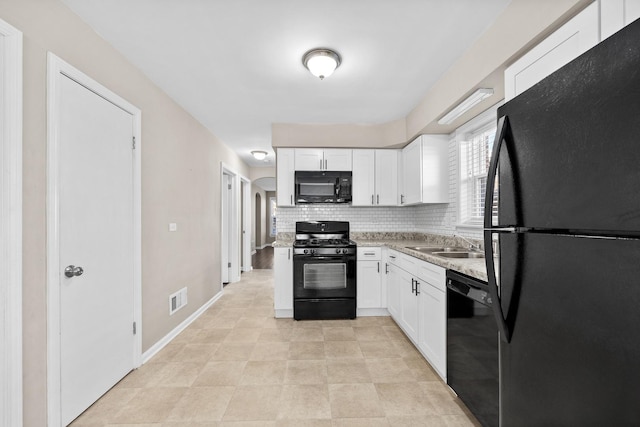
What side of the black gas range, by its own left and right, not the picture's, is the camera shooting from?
front

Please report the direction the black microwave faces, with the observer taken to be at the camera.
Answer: facing the viewer

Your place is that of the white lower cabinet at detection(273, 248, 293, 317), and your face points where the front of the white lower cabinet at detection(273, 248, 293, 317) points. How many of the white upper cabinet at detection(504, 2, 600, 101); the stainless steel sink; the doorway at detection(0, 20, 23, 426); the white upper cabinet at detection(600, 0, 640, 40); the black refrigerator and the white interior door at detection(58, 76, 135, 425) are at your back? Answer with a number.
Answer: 0

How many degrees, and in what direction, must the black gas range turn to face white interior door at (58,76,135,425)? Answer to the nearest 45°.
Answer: approximately 45° to its right

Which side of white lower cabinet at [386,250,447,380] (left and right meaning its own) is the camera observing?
left

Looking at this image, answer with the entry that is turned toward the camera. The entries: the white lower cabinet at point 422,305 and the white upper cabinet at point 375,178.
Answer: the white upper cabinet

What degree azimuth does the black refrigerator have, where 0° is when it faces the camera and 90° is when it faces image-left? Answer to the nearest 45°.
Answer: approximately 45°

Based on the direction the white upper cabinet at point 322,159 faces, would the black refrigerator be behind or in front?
in front

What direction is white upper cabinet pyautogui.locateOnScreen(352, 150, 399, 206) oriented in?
toward the camera

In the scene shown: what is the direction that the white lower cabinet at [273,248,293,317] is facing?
toward the camera

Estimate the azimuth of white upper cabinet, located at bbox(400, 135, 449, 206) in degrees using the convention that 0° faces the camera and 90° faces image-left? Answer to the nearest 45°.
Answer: approximately 90°

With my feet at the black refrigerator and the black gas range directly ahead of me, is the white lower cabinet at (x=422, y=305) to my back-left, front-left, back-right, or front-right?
front-right

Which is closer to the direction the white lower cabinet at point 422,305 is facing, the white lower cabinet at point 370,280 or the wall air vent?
the wall air vent

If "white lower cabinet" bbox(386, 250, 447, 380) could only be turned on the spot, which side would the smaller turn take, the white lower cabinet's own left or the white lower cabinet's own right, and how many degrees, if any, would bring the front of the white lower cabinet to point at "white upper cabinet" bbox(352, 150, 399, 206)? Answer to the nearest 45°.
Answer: approximately 90° to the white lower cabinet's own right

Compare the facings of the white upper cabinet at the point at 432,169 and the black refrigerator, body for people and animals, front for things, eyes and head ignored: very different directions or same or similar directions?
same or similar directions

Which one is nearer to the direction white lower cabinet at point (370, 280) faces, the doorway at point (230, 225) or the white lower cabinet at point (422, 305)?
the white lower cabinet

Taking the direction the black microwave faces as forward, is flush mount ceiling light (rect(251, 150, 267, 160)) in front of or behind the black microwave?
behind

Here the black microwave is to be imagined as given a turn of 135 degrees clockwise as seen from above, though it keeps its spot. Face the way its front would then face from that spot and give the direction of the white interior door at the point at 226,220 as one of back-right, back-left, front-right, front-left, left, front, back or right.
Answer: front

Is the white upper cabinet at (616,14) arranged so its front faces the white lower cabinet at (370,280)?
no
